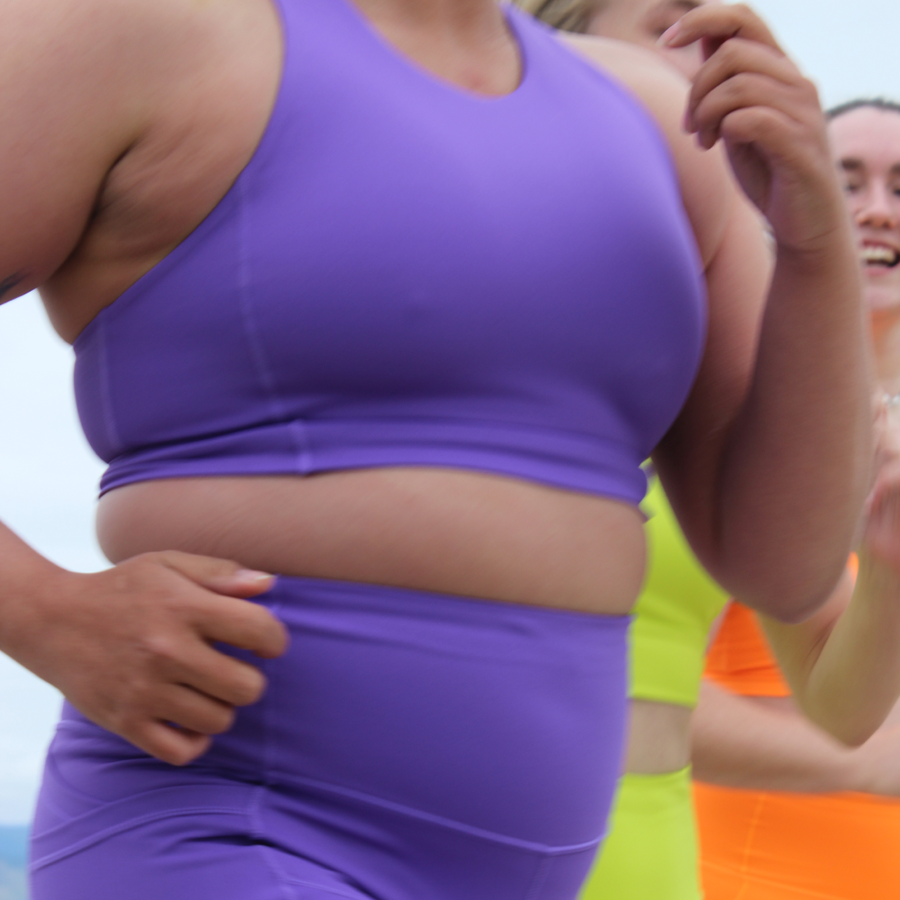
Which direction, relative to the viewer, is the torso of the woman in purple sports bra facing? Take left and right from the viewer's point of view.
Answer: facing the viewer and to the right of the viewer
